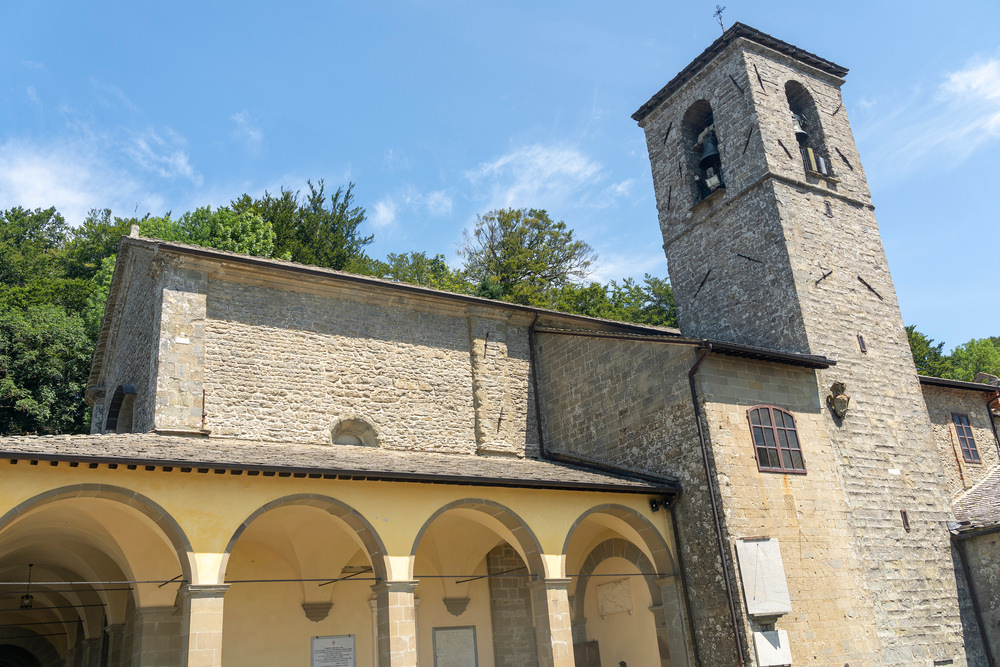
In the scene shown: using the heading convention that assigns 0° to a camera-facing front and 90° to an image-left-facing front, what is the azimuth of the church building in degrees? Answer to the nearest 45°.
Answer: approximately 45°

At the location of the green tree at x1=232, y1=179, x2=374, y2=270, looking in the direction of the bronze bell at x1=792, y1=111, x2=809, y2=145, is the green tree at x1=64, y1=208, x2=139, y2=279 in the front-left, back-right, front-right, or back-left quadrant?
back-right

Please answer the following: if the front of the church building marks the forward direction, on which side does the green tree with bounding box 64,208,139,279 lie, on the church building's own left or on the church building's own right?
on the church building's own right

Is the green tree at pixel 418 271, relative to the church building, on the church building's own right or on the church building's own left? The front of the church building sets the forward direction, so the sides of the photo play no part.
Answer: on the church building's own right

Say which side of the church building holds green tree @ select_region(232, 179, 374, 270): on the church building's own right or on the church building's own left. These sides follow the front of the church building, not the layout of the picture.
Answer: on the church building's own right

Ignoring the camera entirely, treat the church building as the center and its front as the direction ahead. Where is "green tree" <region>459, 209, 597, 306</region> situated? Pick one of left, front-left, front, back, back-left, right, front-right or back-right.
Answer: back-right

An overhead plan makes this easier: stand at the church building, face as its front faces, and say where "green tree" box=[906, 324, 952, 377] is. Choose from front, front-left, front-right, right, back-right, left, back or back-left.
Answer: back
